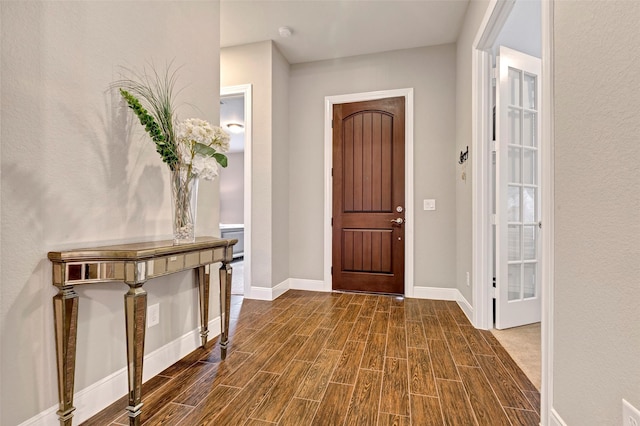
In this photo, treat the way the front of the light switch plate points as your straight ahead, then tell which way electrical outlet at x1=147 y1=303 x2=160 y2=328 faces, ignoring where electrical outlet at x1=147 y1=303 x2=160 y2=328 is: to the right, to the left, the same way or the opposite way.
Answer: to the left

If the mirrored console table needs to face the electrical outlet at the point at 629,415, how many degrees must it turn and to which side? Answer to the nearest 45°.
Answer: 0° — it already faces it

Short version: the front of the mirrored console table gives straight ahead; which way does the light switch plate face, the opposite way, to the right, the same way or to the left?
to the right

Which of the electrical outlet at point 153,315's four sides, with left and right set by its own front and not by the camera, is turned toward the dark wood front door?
left

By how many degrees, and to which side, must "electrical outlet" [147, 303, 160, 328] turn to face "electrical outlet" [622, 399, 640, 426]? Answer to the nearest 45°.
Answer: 0° — it already faces it

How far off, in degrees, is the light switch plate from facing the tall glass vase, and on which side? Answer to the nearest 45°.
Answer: approximately 45° to its right

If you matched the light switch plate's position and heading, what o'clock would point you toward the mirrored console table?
The mirrored console table is roughly at 1 o'clock from the light switch plate.

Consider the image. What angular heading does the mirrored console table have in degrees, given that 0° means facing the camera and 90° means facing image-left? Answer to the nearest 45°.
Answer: approximately 315°
